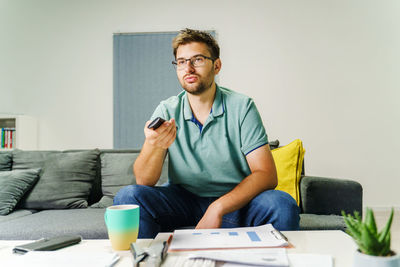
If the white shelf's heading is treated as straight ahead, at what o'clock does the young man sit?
The young man is roughly at 10 o'clock from the white shelf.

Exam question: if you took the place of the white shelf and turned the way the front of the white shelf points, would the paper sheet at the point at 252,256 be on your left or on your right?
on your left

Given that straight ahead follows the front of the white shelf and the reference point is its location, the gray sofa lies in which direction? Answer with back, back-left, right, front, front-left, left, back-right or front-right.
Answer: front-left

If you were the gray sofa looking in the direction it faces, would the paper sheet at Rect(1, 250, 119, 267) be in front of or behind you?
in front

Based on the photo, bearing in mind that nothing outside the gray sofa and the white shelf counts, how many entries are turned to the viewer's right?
0

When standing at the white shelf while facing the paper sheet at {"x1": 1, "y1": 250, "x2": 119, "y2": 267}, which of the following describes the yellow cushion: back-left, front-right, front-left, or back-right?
front-left

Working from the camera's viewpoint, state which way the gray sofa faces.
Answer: facing the viewer

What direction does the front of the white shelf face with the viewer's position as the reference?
facing the viewer and to the left of the viewer

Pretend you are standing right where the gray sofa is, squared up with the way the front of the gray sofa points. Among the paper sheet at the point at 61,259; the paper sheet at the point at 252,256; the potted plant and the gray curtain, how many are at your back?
1

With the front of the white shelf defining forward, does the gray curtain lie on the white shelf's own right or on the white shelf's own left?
on the white shelf's own left

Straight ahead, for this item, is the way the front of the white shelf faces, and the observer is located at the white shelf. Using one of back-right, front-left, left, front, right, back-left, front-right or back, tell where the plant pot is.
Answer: front-left

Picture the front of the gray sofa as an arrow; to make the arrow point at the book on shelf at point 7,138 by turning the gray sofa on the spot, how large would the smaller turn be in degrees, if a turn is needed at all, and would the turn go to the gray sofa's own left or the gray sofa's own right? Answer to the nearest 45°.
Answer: approximately 135° to the gray sofa's own right

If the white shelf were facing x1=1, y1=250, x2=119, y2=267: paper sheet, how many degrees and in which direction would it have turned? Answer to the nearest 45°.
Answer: approximately 45° to its left
